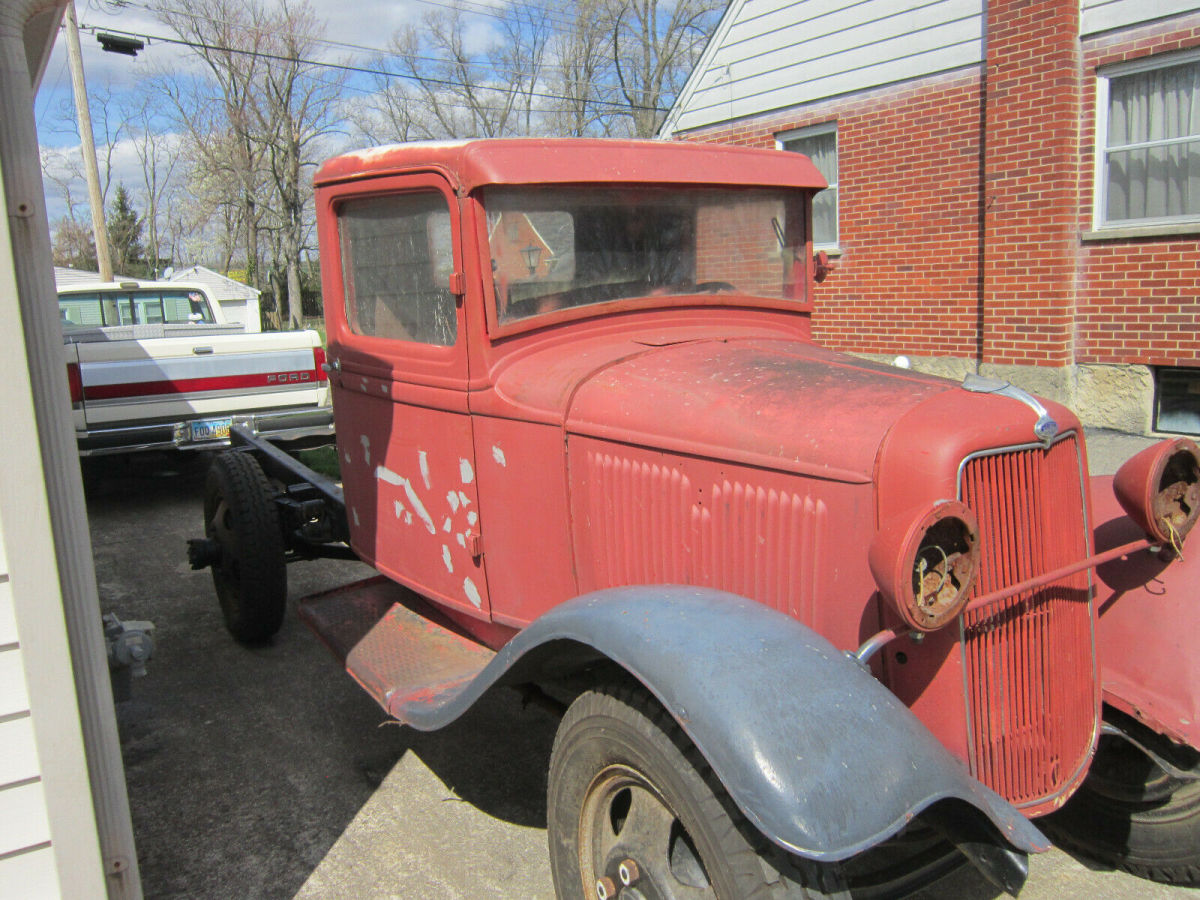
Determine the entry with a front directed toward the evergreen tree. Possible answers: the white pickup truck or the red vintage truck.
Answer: the white pickup truck

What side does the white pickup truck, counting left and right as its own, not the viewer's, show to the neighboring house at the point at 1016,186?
right

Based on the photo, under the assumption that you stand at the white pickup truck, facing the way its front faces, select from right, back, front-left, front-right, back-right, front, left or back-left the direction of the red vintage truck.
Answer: back

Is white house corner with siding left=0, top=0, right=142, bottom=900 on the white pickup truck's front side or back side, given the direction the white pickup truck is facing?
on the back side

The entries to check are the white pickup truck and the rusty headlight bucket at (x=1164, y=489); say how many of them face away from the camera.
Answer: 1

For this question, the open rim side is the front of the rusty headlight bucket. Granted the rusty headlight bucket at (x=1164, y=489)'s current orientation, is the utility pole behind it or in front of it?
behind

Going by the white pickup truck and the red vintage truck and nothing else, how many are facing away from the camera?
1

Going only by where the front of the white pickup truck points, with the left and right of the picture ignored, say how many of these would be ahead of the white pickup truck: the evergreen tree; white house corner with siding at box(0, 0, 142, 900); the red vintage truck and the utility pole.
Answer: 2

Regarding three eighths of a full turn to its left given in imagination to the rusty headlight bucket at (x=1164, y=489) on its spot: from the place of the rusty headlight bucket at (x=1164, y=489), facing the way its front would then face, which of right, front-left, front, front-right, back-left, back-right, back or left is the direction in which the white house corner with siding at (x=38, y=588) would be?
back-left

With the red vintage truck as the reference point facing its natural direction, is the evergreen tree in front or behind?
behind

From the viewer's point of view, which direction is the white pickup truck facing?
away from the camera

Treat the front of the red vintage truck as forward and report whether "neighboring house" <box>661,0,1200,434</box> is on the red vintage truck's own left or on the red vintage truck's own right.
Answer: on the red vintage truck's own left

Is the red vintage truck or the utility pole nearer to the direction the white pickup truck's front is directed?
the utility pole
